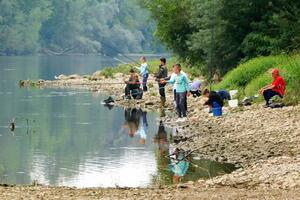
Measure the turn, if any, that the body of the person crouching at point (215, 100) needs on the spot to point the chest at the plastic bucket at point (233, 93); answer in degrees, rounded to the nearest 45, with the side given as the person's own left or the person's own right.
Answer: approximately 90° to the person's own right

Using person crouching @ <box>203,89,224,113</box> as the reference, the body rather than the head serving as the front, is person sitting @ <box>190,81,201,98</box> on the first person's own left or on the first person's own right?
on the first person's own right

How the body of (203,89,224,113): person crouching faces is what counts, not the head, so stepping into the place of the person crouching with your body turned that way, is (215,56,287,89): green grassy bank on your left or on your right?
on your right

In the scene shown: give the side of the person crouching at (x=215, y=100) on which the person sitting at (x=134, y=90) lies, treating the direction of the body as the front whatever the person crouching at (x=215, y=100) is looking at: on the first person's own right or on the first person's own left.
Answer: on the first person's own right

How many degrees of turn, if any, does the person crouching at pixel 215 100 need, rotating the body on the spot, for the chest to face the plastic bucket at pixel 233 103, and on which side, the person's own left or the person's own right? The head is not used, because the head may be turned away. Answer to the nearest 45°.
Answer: approximately 135° to the person's own right

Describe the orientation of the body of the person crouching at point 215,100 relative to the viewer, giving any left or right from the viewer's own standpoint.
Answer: facing to the left of the viewer
